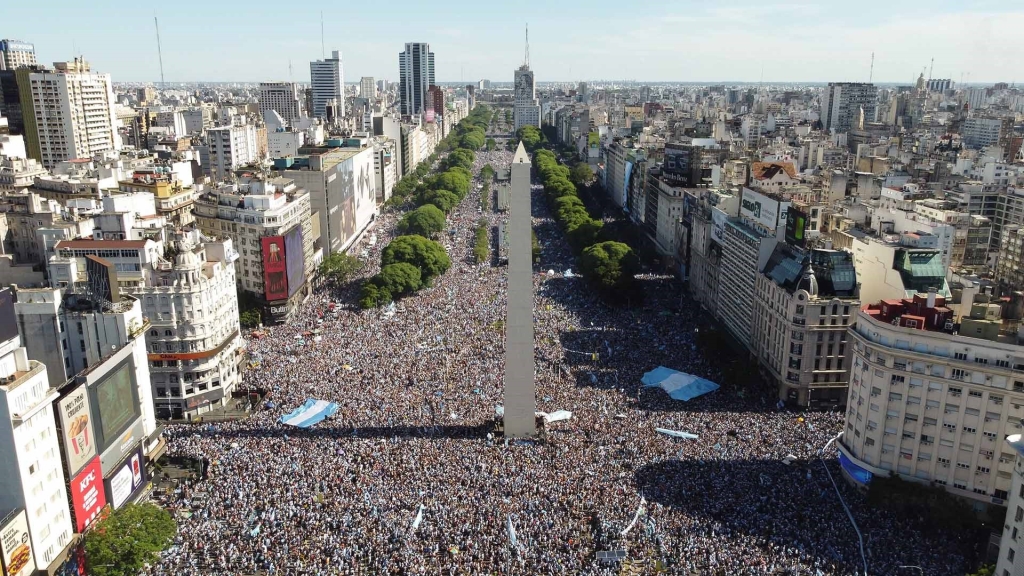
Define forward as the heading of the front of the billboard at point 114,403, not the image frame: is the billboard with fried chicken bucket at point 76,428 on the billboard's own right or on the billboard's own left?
on the billboard's own right

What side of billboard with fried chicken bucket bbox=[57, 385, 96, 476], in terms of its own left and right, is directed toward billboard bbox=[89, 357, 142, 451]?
left

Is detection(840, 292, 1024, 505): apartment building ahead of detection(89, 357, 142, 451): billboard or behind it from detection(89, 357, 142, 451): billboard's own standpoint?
ahead

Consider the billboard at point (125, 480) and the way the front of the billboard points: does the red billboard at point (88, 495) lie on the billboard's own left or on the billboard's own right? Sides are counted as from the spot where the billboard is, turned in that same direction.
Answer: on the billboard's own right

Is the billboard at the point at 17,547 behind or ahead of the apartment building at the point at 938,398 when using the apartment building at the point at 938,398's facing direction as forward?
ahead

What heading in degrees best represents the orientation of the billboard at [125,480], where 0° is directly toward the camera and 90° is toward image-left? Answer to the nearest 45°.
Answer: approximately 315°

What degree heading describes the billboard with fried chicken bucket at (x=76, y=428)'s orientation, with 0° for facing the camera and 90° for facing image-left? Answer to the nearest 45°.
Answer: approximately 315°
